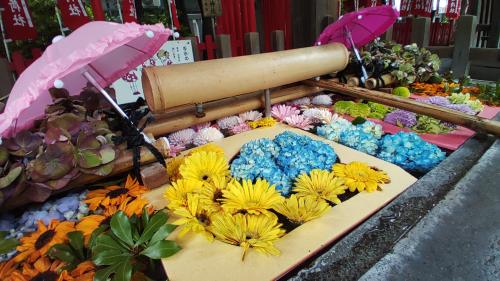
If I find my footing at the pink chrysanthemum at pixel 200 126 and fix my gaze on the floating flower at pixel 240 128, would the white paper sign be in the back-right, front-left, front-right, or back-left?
back-left

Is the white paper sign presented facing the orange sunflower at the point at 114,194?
yes

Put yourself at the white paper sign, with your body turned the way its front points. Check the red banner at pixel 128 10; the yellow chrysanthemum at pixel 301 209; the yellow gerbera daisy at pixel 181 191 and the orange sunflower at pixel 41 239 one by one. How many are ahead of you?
3

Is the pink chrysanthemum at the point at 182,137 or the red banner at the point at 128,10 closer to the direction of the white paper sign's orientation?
the pink chrysanthemum

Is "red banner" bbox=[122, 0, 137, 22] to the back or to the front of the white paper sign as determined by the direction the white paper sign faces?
to the back

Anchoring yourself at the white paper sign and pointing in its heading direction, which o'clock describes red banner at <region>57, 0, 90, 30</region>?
The red banner is roughly at 4 o'clock from the white paper sign.

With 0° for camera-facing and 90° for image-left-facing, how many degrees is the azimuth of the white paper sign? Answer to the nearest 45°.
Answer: approximately 0°

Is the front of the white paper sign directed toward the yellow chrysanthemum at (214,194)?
yes

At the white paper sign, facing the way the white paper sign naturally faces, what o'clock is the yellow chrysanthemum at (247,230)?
The yellow chrysanthemum is roughly at 12 o'clock from the white paper sign.

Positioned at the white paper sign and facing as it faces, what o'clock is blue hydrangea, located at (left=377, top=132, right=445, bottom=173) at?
The blue hydrangea is roughly at 11 o'clock from the white paper sign.

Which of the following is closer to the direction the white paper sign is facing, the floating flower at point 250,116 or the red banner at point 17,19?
the floating flower
